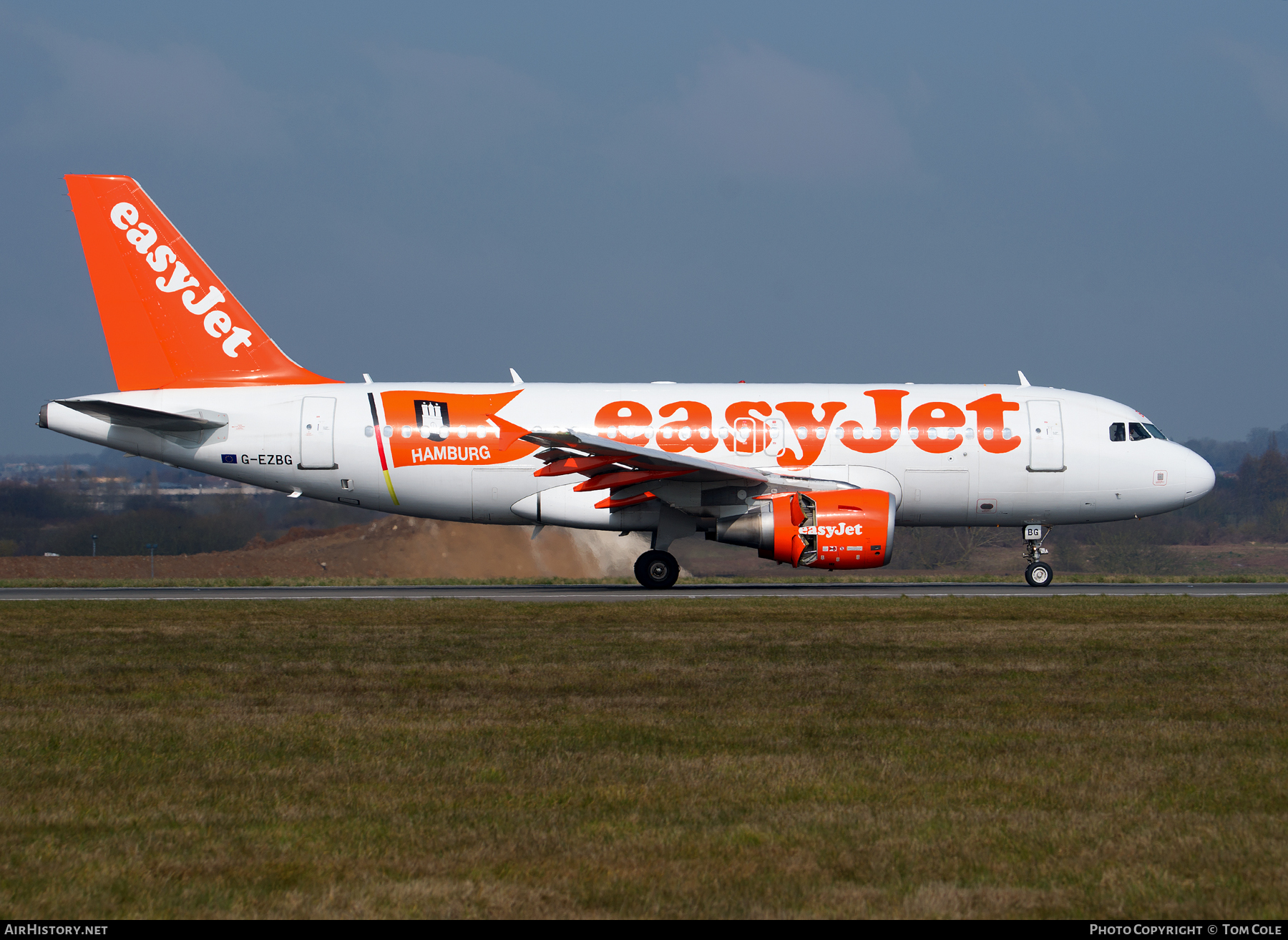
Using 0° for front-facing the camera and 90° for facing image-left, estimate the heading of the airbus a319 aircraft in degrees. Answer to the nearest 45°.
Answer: approximately 270°
